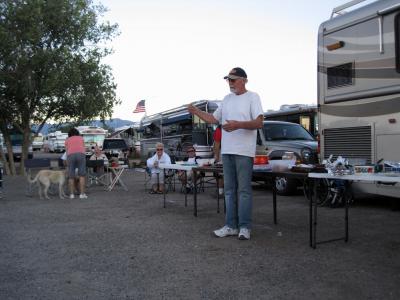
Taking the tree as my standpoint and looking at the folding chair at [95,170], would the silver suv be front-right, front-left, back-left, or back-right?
front-left

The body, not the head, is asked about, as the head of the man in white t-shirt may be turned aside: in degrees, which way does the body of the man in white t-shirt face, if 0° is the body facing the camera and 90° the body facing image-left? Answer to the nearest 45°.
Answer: approximately 45°

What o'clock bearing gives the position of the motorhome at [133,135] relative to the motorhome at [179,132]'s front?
the motorhome at [133,135] is roughly at 7 o'clock from the motorhome at [179,132].

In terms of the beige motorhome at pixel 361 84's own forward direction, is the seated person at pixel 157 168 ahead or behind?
behind

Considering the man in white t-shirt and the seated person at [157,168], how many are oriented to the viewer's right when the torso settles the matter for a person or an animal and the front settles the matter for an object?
0

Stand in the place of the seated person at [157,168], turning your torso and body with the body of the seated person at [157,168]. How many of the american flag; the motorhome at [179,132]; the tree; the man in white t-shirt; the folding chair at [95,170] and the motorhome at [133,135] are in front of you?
1

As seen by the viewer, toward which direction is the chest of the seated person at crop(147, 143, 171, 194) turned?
toward the camera

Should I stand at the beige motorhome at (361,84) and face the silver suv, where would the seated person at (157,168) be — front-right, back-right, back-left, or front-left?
front-left

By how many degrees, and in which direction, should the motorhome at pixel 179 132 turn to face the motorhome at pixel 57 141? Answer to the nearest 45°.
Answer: approximately 180°
